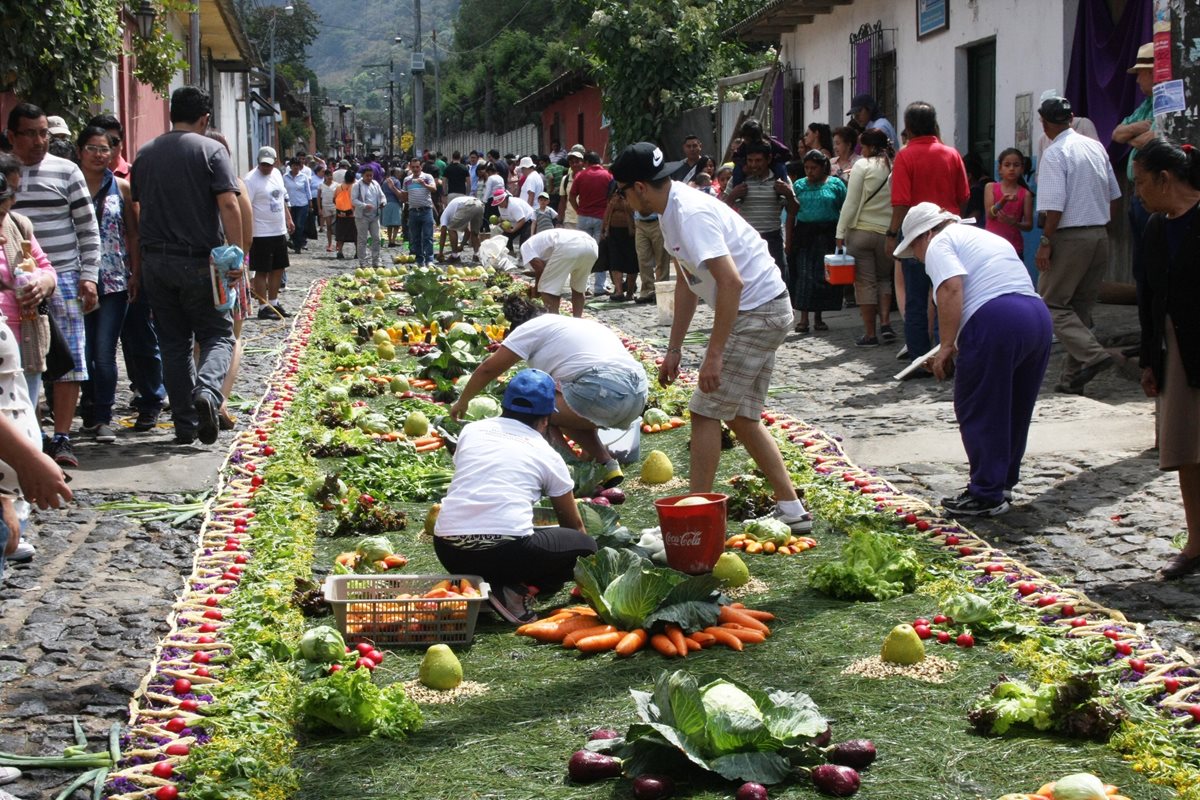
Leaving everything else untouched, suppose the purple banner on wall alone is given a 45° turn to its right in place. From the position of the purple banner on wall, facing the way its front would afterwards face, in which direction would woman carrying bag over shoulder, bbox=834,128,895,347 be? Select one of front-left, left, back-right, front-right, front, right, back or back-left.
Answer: left

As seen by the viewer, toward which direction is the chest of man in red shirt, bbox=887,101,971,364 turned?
away from the camera

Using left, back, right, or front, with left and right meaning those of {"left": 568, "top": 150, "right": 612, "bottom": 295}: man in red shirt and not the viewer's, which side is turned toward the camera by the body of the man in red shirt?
back

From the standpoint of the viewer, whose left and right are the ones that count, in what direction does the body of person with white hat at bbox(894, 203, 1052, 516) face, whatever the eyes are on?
facing to the left of the viewer

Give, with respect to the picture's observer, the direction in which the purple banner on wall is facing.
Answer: facing the viewer and to the left of the viewer

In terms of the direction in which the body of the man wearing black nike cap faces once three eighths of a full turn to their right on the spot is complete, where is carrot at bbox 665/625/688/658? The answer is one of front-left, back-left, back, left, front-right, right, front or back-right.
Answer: back-right

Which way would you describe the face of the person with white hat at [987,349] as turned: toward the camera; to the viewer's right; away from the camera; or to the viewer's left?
to the viewer's left

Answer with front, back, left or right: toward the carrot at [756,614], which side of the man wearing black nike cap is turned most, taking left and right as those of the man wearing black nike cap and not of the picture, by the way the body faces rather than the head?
left

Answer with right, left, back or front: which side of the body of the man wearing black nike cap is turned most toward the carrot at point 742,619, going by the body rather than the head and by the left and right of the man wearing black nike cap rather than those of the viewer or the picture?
left

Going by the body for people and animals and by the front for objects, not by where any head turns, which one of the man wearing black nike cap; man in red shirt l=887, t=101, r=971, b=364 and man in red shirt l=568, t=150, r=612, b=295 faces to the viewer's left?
the man wearing black nike cap

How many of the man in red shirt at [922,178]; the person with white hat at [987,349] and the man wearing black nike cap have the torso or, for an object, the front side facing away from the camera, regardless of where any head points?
1

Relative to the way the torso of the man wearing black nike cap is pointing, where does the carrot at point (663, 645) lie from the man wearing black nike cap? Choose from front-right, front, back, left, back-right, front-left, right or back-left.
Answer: left

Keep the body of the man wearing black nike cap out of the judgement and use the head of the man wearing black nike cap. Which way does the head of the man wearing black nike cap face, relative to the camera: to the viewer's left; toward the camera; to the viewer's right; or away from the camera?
to the viewer's left

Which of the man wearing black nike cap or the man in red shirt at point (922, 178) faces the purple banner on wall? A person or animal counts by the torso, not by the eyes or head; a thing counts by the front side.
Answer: the man in red shirt

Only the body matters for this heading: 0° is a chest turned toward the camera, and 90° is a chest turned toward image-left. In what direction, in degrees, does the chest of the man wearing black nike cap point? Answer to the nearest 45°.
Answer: approximately 90°

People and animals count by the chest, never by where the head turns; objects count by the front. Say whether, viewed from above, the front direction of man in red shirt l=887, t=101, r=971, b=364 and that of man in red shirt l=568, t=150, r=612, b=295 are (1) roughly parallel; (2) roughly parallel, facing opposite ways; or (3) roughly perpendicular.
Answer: roughly parallel
